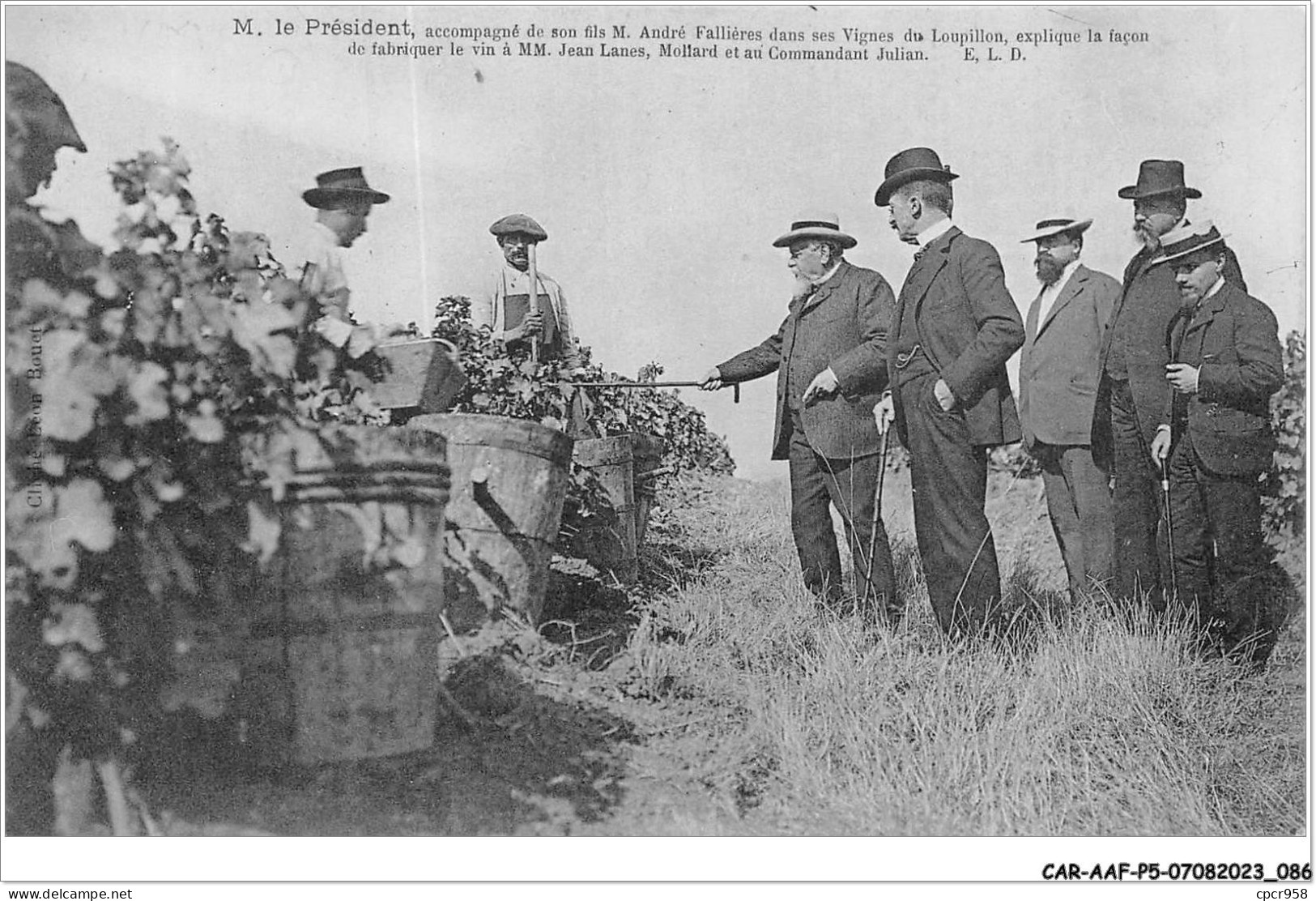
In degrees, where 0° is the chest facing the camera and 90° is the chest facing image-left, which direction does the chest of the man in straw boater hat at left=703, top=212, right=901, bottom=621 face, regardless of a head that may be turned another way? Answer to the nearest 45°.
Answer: approximately 45°

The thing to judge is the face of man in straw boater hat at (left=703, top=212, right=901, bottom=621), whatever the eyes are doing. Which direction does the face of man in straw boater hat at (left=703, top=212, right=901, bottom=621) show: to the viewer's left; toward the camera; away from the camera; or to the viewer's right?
to the viewer's left

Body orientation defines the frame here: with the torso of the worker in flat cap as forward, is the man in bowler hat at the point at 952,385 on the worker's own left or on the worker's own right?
on the worker's own left

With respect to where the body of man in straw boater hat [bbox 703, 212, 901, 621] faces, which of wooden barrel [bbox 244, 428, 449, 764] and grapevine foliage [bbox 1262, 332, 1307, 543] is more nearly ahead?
the wooden barrel

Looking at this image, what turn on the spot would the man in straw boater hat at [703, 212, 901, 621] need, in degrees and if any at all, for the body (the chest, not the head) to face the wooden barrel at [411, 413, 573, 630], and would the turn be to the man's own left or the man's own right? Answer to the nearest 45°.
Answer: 0° — they already face it

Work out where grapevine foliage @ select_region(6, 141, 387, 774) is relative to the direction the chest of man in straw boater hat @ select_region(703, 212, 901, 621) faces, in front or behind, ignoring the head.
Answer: in front

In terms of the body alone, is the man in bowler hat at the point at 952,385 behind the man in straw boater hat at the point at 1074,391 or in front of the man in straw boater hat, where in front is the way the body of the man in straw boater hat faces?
in front

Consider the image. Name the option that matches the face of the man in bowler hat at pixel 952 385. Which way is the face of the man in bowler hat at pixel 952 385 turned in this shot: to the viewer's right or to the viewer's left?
to the viewer's left

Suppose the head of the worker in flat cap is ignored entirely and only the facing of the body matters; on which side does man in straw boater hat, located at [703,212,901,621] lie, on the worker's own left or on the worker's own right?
on the worker's own left

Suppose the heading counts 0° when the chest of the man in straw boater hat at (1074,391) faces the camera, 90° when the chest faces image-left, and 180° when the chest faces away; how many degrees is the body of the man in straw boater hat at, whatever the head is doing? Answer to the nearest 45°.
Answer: approximately 45°

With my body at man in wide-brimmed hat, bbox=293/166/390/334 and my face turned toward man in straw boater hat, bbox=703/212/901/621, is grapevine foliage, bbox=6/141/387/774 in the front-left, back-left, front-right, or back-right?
back-right

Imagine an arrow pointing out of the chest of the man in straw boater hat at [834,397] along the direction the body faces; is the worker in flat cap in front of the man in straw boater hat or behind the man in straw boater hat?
in front
